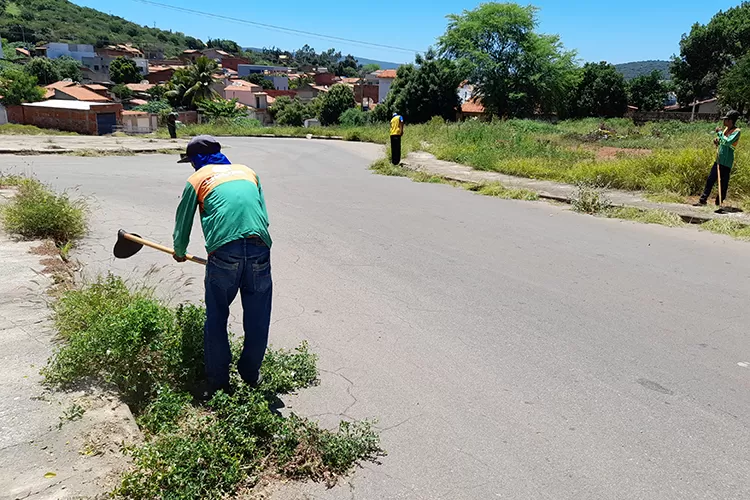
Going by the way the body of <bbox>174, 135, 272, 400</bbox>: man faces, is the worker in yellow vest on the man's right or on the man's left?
on the man's right

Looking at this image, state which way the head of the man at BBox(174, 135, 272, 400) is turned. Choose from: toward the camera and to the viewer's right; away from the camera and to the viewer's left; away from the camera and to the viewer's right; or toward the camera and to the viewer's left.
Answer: away from the camera and to the viewer's left

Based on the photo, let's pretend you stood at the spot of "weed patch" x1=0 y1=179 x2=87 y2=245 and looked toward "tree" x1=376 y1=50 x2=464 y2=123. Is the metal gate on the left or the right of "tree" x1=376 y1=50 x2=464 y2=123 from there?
left

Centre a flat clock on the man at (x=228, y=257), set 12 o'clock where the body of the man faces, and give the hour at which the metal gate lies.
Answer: The metal gate is roughly at 1 o'clock from the man.

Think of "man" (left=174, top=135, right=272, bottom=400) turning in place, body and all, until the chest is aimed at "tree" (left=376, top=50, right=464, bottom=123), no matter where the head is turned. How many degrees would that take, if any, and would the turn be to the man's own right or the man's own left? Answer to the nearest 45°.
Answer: approximately 45° to the man's own right

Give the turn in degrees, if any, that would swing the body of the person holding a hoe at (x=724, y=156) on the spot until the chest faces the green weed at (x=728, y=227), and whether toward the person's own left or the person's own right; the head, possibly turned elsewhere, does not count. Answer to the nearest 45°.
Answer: approximately 45° to the person's own left

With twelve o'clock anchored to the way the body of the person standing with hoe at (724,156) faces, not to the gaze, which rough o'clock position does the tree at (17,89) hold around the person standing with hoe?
The tree is roughly at 2 o'clock from the person standing with hoe.

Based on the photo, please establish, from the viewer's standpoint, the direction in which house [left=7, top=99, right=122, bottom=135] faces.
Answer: facing the viewer and to the right of the viewer

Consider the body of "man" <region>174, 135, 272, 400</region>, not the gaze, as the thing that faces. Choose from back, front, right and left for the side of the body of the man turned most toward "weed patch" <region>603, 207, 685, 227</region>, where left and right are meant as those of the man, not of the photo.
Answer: right

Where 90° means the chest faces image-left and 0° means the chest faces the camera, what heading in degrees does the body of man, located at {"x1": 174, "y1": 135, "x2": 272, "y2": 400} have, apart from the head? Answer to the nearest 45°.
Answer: approximately 135°

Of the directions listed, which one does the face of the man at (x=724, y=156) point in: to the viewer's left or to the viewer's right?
to the viewer's left

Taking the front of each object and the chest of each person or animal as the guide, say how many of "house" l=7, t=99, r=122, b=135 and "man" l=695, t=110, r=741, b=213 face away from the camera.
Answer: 0

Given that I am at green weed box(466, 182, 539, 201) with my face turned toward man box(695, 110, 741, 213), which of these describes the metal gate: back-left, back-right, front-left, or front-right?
back-left
